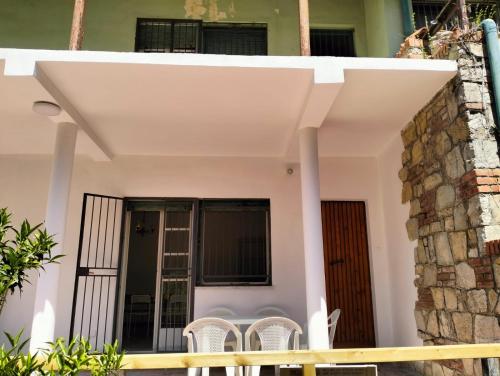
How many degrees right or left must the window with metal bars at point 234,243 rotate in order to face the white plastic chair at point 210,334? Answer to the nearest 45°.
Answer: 0° — it already faces it

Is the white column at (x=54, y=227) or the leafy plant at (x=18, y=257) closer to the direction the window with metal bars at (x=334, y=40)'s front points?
the leafy plant

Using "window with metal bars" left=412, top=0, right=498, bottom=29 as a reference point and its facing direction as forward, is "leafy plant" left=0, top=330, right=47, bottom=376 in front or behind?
in front

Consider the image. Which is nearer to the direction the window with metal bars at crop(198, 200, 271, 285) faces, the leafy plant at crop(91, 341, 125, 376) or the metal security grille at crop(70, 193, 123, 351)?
the leafy plant

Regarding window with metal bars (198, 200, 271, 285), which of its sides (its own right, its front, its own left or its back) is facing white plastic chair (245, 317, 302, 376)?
front

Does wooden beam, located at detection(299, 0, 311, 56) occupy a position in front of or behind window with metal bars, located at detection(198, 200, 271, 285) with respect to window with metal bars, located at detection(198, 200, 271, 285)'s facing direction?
in front

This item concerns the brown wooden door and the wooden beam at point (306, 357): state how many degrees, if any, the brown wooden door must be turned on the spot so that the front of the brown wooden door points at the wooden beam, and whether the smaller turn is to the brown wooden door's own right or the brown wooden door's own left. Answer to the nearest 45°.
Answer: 0° — it already faces it

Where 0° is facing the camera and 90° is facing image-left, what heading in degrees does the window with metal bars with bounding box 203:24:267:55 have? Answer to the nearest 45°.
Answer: approximately 0°
